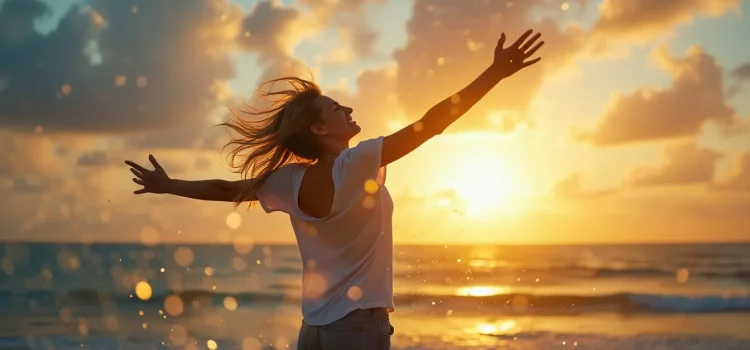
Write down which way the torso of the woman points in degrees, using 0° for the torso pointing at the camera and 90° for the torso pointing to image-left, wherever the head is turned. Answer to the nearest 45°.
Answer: approximately 225°

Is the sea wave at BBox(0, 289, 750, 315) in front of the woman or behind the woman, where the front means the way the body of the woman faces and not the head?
in front

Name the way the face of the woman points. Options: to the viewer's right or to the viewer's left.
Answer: to the viewer's right
